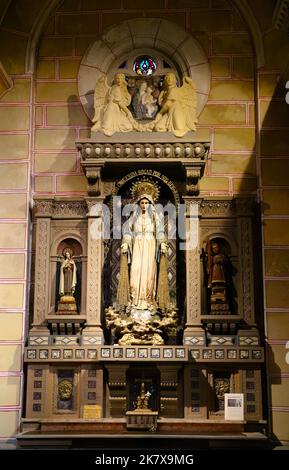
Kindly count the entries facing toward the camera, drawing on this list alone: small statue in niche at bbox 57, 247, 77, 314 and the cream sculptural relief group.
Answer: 2

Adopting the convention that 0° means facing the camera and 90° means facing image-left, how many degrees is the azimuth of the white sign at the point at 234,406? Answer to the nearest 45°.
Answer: approximately 0°

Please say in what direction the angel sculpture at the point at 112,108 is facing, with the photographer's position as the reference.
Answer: facing the viewer and to the right of the viewer

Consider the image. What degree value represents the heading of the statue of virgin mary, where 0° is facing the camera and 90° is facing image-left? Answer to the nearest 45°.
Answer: approximately 0°

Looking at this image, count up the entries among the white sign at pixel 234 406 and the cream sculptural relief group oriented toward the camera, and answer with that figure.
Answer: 2

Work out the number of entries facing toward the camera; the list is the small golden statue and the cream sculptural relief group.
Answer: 2

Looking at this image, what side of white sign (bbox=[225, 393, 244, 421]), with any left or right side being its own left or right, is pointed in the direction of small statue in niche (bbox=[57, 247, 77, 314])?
right

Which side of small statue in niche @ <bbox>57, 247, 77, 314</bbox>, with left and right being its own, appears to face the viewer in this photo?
front

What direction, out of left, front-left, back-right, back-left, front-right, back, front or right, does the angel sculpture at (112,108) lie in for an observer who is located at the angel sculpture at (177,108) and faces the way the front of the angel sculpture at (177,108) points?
front-right

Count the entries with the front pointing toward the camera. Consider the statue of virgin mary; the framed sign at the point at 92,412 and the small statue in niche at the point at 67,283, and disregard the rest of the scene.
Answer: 3
